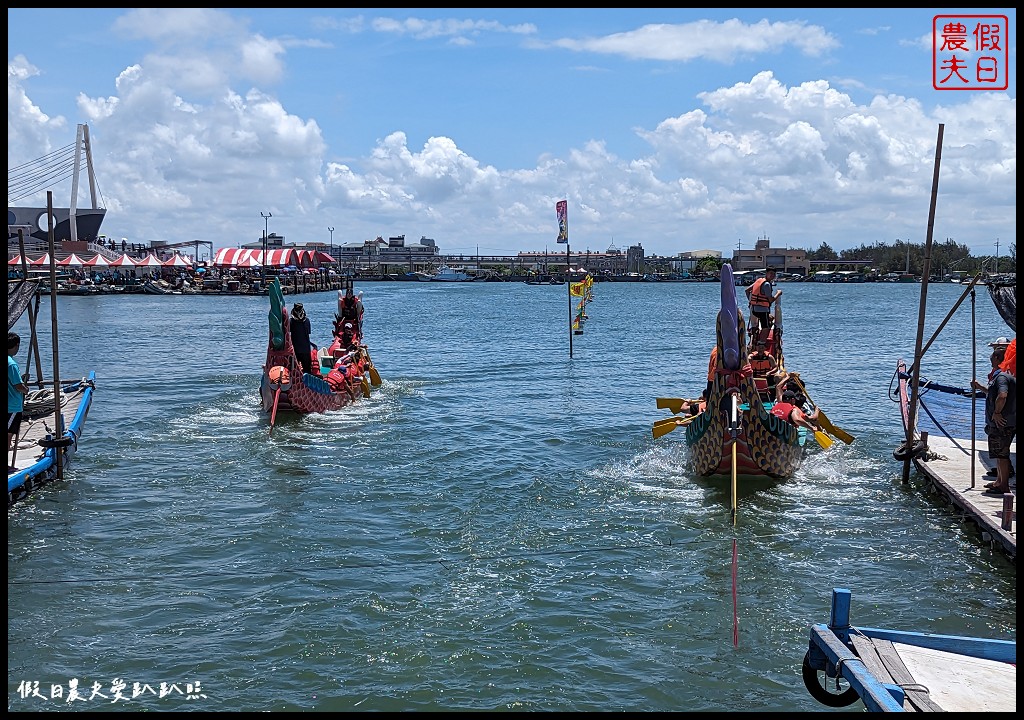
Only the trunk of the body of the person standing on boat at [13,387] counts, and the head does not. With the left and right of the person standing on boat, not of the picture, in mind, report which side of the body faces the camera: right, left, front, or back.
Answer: right

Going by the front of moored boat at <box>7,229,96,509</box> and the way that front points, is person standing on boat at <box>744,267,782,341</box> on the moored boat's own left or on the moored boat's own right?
on the moored boat's own right

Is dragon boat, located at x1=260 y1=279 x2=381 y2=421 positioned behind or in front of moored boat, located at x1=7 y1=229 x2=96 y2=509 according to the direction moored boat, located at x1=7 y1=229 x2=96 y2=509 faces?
in front

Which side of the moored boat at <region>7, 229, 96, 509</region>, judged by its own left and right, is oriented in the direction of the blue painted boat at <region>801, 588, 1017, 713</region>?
right

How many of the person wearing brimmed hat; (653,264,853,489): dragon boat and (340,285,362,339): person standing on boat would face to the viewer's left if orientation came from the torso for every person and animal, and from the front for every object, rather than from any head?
1

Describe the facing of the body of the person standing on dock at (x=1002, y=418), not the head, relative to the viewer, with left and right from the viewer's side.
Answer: facing to the left of the viewer

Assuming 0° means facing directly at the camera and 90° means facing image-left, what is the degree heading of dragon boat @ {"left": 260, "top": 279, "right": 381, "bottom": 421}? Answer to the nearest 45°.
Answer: approximately 225°

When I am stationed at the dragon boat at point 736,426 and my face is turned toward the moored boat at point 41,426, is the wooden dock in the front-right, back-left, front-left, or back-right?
back-left

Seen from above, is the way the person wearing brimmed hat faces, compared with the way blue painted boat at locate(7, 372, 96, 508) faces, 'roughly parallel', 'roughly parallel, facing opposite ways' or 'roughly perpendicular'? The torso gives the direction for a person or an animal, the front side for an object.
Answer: roughly perpendicular

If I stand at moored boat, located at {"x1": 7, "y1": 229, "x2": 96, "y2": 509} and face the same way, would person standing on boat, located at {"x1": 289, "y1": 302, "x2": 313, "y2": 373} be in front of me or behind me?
in front

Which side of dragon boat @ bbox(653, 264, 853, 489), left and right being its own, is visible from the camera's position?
back

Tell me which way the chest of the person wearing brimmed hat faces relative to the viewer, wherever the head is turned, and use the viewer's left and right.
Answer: facing to the left of the viewer
